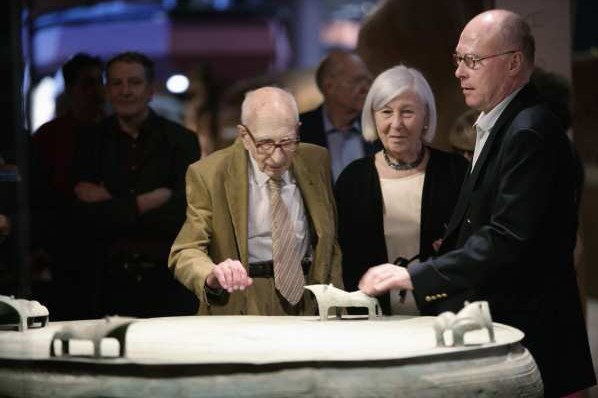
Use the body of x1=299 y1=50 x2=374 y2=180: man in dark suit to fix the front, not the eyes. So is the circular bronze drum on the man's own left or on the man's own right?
on the man's own right

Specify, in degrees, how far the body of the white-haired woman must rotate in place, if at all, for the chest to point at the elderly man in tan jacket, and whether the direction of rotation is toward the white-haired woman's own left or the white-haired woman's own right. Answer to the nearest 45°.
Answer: approximately 90° to the white-haired woman's own right

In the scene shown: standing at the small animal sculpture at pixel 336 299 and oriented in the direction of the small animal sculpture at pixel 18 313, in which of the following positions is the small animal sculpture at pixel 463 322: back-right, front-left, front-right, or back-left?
back-left

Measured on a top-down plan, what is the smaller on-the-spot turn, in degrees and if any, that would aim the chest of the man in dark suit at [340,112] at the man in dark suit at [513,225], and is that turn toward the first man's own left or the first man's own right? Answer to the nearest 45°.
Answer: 0° — they already face them

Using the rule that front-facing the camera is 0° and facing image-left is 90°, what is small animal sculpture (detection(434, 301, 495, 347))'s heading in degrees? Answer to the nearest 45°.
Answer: approximately 270°

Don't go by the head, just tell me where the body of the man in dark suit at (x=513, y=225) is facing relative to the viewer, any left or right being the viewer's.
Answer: facing to the left of the viewer
